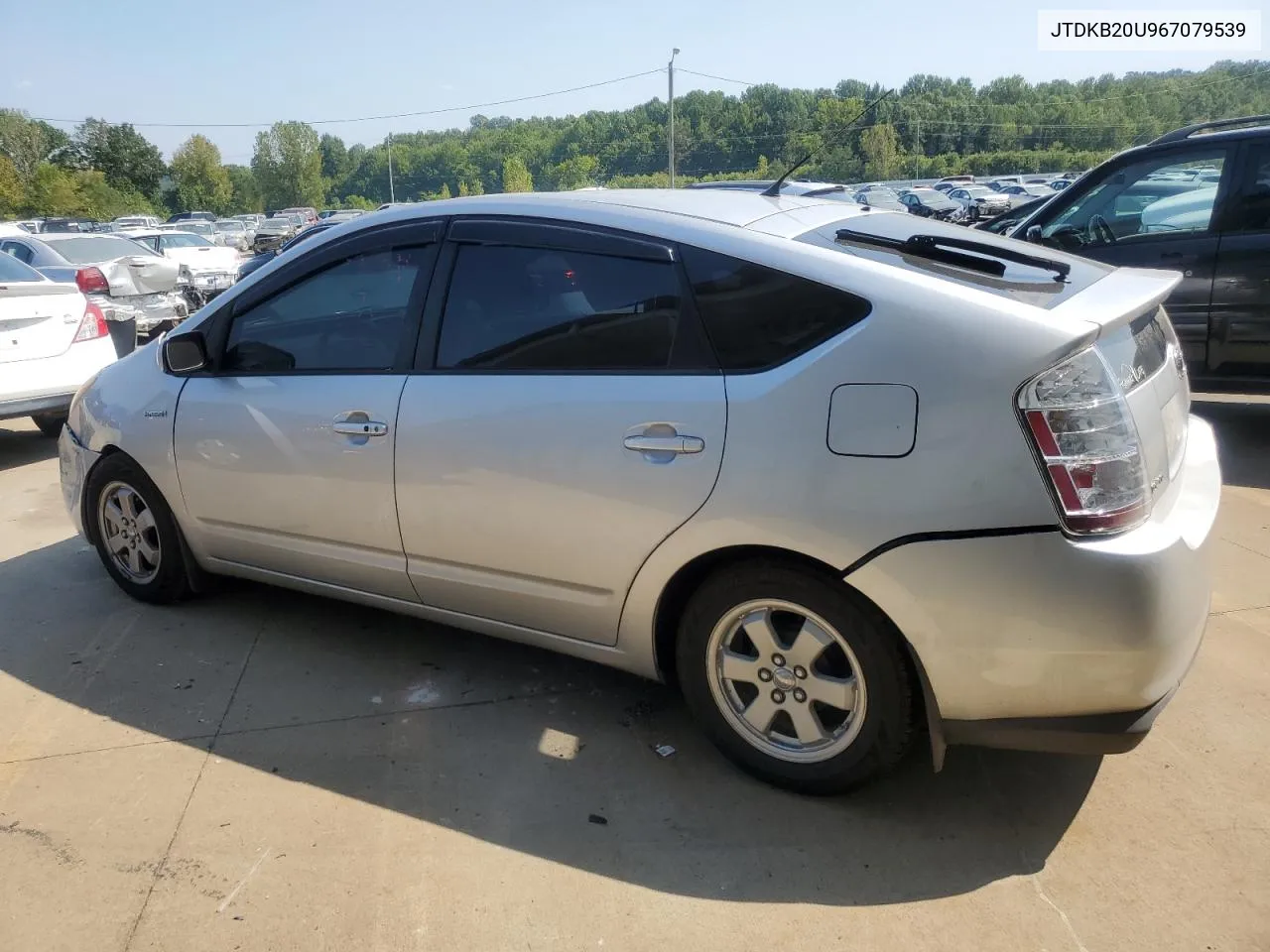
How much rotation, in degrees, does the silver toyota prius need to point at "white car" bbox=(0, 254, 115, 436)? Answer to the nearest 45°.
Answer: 0° — it already faces it

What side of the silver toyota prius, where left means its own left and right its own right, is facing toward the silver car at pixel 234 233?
front

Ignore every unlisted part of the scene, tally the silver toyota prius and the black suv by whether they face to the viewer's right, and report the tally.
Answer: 0

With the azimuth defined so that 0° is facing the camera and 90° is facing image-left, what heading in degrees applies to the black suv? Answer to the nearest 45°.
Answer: approximately 90°

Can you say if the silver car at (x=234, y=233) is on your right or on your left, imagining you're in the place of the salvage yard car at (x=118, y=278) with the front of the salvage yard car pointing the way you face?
on your right

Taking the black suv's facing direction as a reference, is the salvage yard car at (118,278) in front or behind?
in front

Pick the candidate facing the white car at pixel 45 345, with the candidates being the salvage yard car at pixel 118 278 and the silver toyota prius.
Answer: the silver toyota prius

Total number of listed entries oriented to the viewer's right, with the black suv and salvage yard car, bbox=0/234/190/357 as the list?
0

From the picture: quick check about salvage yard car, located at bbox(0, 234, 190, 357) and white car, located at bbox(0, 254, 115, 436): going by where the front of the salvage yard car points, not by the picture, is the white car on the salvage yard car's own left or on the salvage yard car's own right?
on the salvage yard car's own left

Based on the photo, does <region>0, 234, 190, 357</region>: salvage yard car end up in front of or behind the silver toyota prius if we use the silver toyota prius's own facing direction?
in front

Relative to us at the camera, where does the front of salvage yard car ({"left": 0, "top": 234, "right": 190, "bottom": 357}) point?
facing away from the viewer and to the left of the viewer

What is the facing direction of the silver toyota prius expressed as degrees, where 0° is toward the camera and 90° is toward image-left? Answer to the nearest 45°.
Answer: approximately 135°
